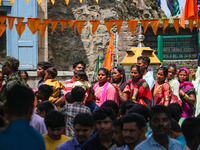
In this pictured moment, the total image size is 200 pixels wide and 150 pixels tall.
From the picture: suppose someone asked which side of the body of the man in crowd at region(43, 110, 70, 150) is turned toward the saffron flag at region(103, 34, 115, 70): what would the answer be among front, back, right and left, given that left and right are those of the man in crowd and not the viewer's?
back

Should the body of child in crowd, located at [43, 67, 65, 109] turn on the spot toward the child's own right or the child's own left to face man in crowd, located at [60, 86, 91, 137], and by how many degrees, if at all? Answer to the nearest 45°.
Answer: approximately 90° to the child's own left

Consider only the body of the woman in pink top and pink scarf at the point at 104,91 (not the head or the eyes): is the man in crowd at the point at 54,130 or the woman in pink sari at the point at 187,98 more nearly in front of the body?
the man in crowd
